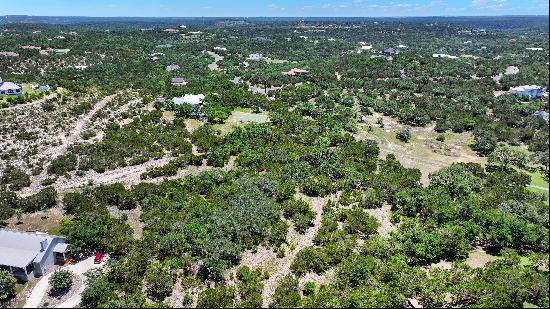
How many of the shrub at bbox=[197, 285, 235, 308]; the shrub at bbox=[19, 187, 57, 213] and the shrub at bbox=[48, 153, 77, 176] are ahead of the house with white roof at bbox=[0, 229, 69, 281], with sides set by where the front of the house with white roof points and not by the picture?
1

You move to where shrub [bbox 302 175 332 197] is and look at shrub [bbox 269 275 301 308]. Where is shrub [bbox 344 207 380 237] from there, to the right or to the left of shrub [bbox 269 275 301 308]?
left

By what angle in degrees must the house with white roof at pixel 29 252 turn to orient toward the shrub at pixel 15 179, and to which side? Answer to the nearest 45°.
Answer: approximately 135° to its left

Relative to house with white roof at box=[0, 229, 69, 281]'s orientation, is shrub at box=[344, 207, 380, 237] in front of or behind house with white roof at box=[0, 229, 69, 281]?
in front

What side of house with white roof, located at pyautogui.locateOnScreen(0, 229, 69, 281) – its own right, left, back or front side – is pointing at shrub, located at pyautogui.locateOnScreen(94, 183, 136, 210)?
left

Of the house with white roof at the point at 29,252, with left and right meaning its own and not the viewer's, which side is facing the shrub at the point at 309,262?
front

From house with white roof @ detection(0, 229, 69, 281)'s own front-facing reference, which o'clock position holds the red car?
The red car is roughly at 11 o'clock from the house with white roof.

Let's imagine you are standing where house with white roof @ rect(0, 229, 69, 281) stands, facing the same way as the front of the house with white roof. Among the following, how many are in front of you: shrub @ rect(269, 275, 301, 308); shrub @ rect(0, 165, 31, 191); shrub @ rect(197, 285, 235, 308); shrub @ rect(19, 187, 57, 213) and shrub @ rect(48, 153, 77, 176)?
2

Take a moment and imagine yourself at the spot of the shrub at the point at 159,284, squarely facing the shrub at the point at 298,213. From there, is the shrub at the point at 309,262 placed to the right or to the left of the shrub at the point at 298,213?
right

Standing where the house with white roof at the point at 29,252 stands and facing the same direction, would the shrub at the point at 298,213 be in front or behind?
in front
